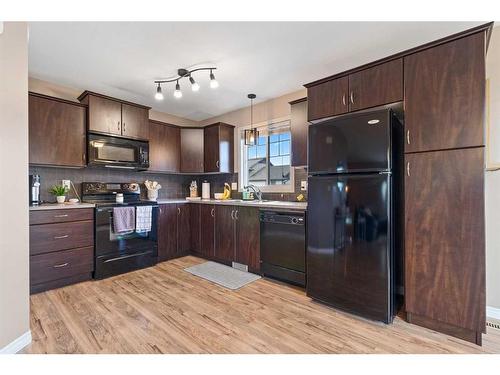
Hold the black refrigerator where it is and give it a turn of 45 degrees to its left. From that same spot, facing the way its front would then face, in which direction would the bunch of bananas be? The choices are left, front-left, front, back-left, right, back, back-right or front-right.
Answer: back-right

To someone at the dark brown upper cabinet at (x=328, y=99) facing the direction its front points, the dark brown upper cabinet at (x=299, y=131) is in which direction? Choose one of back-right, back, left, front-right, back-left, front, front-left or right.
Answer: right

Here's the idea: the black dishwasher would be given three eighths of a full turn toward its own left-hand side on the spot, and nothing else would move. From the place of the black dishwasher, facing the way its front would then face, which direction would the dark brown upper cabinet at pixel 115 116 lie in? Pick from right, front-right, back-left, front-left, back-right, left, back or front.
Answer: back

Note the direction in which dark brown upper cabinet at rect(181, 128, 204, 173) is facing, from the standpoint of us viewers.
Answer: facing the viewer

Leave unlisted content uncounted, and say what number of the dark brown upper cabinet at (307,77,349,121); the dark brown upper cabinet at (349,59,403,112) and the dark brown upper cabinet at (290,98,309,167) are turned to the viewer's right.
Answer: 0

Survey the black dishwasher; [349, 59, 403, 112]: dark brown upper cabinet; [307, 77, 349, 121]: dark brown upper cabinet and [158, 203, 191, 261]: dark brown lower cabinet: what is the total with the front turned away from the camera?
0

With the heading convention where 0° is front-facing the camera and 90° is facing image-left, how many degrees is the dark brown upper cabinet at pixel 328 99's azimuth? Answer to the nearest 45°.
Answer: approximately 45°

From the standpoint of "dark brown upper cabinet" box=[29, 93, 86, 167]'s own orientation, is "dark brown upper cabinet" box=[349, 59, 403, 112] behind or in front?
in front

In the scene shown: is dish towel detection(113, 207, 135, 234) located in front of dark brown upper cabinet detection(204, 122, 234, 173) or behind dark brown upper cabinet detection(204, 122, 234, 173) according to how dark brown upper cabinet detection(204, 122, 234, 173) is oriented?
in front

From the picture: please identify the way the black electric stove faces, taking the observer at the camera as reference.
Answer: facing the viewer and to the right of the viewer

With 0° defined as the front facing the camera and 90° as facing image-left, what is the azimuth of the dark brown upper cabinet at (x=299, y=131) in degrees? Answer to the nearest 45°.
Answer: approximately 45°

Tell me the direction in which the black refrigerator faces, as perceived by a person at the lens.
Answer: facing the viewer and to the left of the viewer

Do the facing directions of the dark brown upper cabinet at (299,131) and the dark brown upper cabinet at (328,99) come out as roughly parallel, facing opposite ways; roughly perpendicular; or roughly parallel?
roughly parallel
